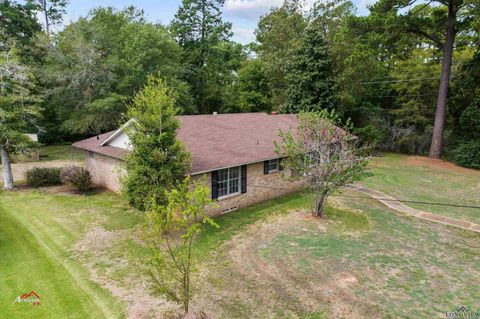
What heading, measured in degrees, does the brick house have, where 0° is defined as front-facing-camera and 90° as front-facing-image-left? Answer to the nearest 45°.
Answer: approximately 315°

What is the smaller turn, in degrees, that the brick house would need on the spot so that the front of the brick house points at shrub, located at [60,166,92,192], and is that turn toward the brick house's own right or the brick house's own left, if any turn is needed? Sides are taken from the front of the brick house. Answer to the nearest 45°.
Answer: approximately 135° to the brick house's own right

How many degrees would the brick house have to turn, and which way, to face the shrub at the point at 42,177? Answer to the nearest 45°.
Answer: approximately 135° to its right

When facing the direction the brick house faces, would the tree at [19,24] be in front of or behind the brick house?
behind

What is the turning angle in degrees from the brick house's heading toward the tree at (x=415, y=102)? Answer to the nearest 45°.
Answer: approximately 90° to its left

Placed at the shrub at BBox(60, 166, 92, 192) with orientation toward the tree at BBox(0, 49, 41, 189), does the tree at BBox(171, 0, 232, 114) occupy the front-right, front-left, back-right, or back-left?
back-right

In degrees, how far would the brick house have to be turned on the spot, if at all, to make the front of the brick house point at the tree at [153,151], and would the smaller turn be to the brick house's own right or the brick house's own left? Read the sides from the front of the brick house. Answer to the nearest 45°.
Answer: approximately 90° to the brick house's own right

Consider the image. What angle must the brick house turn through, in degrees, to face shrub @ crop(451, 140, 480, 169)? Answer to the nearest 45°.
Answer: approximately 45° to its left
